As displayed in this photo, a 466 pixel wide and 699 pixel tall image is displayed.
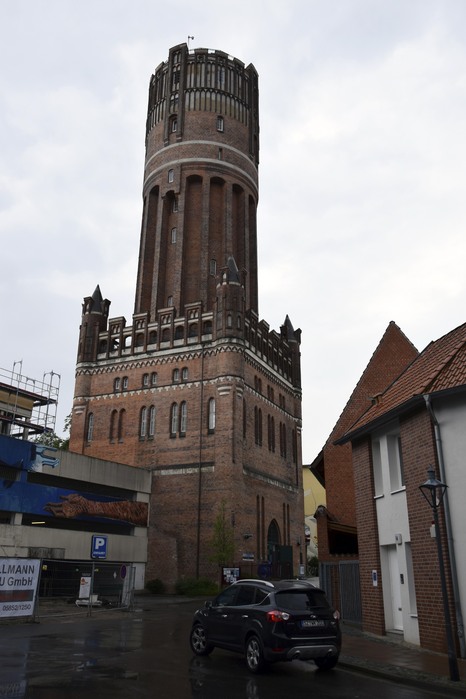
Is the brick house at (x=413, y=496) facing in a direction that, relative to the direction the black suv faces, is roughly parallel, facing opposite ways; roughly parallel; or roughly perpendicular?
roughly perpendicular

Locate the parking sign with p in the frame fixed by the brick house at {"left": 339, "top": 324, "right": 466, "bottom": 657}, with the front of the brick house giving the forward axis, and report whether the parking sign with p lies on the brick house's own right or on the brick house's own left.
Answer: on the brick house's own right

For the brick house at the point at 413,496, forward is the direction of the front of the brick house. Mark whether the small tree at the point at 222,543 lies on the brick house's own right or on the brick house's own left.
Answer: on the brick house's own right

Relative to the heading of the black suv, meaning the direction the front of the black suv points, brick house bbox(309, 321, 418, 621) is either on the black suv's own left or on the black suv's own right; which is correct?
on the black suv's own right

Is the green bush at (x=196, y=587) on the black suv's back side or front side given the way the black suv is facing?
on the front side

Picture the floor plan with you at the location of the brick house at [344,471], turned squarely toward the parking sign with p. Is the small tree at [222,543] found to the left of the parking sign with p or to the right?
right

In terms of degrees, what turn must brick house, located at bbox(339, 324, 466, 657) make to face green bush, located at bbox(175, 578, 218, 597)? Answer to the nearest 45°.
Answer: approximately 90° to its right

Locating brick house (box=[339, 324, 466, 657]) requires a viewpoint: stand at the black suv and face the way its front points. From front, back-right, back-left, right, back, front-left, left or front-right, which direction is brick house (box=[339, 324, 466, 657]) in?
right

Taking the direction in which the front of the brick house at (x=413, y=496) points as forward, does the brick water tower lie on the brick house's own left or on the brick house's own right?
on the brick house's own right

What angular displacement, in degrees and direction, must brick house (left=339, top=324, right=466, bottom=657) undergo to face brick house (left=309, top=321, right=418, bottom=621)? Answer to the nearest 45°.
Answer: approximately 135° to its right

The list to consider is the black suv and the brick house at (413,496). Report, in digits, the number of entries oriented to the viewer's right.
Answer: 0

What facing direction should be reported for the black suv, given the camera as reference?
facing away from the viewer and to the left of the viewer

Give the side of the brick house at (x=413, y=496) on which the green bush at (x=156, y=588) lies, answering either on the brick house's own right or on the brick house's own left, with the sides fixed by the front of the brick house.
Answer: on the brick house's own right
